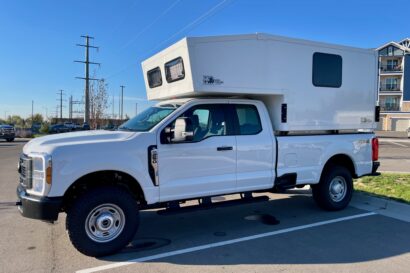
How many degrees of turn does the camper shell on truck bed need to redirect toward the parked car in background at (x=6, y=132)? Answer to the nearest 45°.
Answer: approximately 90° to its right

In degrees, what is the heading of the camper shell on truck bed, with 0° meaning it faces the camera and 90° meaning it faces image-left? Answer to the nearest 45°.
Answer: approximately 45°

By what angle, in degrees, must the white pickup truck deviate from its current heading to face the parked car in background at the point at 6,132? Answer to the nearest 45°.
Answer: approximately 90° to its right

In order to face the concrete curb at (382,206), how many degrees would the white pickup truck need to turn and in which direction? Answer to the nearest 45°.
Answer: approximately 180°
